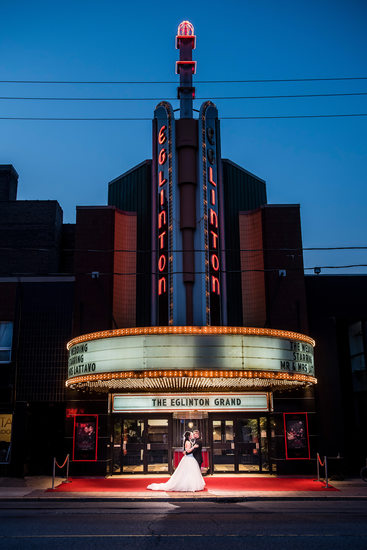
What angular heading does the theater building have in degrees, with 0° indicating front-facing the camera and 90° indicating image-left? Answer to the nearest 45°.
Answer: approximately 0°

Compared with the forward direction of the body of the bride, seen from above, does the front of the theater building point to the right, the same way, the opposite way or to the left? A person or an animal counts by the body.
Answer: to the right

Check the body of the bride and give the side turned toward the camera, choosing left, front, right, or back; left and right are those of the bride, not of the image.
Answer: right

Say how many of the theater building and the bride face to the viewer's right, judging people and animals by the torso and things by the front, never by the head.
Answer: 1
